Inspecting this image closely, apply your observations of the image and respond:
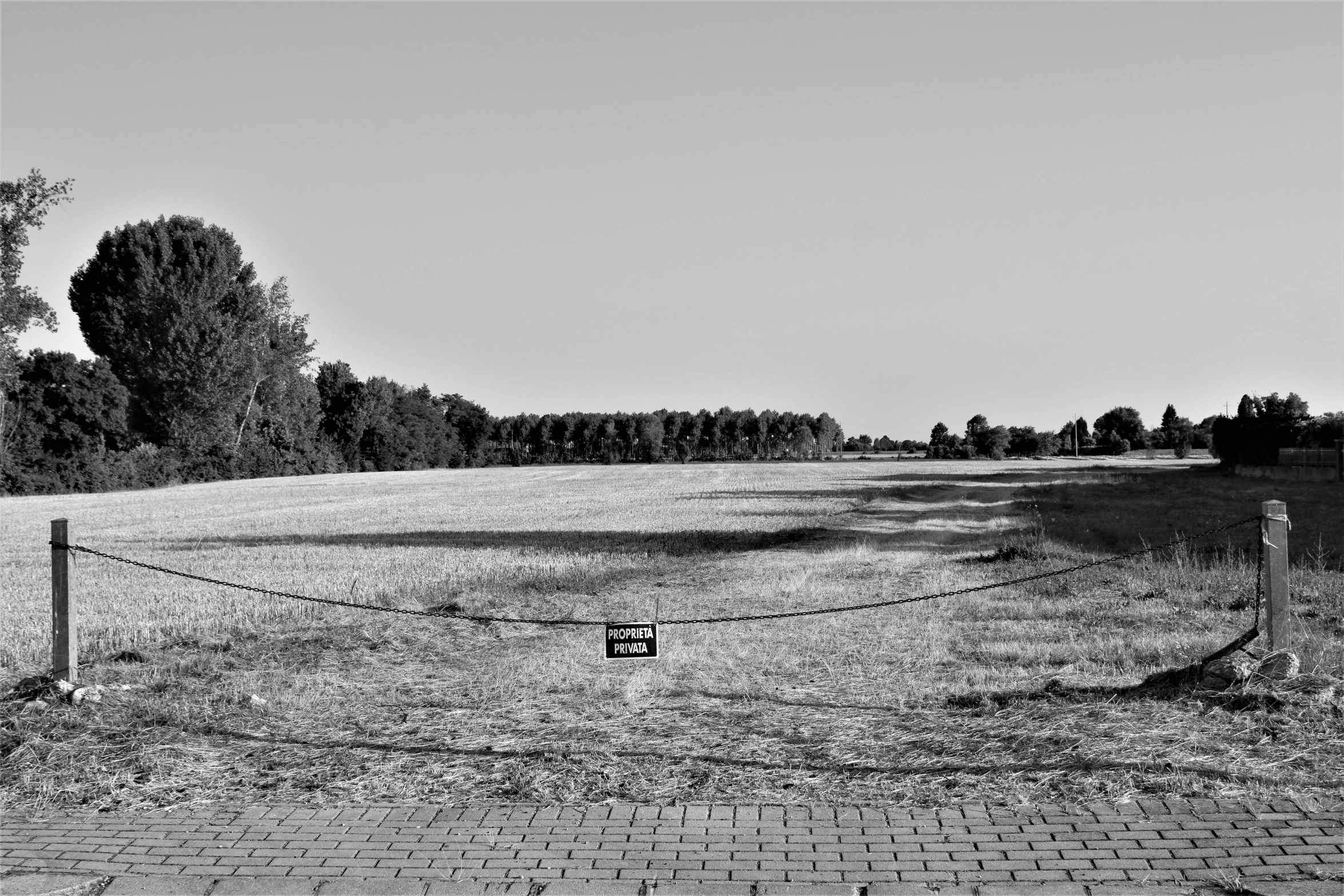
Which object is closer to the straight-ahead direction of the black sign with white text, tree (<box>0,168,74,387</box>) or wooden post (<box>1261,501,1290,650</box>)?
the wooden post

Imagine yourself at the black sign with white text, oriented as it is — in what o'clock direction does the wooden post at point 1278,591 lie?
The wooden post is roughly at 9 o'clock from the black sign with white text.

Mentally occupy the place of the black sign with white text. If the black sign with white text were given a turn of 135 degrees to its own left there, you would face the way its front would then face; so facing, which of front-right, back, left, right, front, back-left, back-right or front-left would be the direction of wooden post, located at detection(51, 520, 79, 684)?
back-left

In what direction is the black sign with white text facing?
toward the camera

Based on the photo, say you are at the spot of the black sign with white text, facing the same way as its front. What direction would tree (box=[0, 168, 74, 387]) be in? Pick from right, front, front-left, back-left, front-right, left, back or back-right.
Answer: back-right
